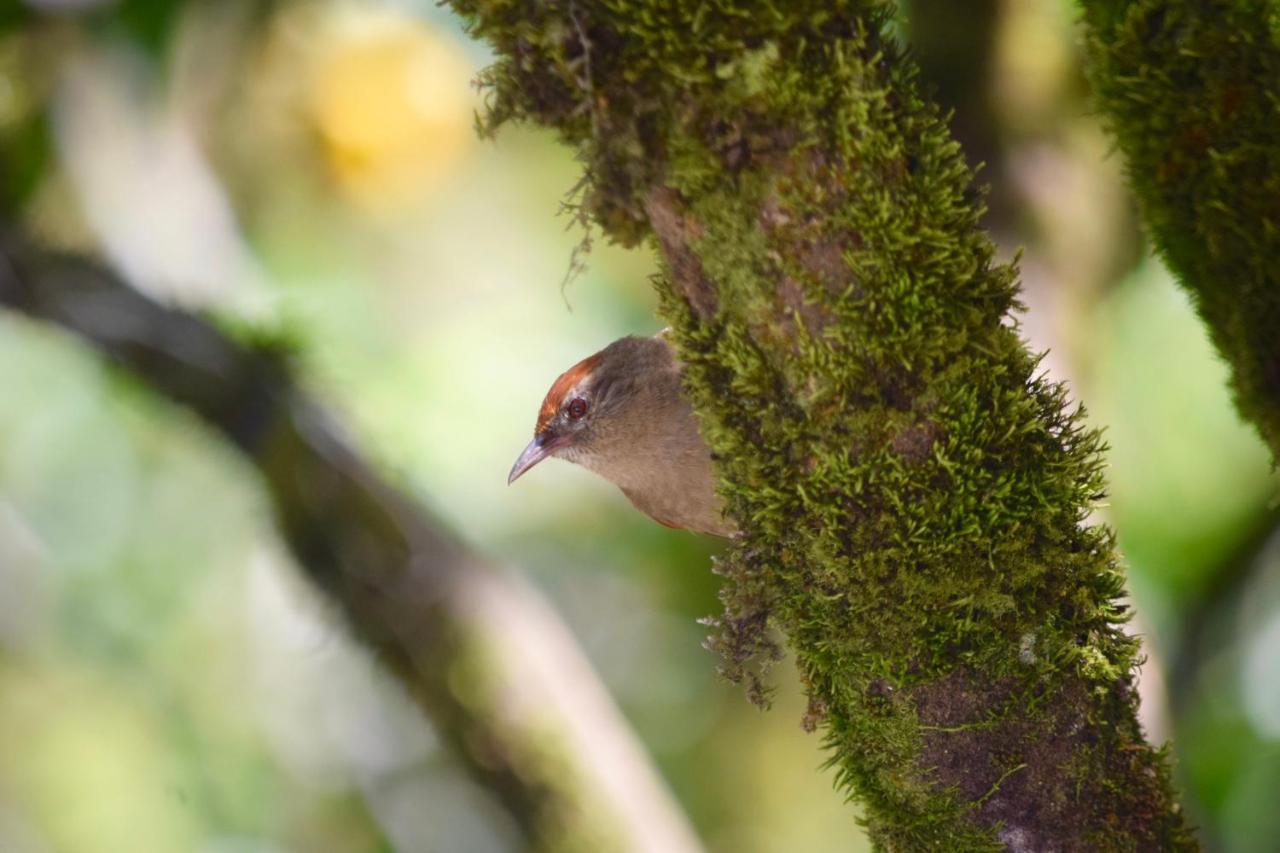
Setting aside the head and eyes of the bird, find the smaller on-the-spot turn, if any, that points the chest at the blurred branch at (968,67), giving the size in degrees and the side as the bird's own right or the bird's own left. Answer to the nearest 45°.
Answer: approximately 180°

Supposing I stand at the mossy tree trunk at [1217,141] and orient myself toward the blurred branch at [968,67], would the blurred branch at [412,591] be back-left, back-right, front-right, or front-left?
front-left

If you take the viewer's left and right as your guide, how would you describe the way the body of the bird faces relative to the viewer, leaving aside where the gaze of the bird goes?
facing to the left of the viewer
